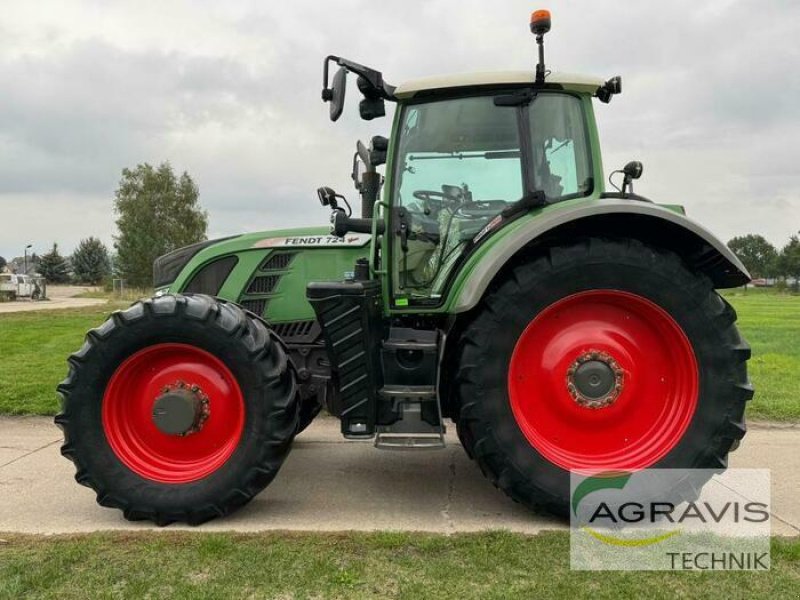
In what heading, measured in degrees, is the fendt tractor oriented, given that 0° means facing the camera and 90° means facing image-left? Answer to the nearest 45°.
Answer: approximately 90°

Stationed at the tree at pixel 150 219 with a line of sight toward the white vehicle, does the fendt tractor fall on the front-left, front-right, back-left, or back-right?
back-left

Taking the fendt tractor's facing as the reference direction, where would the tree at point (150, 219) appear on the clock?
The tree is roughly at 2 o'clock from the fendt tractor.

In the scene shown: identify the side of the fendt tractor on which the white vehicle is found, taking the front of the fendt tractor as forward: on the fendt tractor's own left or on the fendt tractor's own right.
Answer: on the fendt tractor's own right
